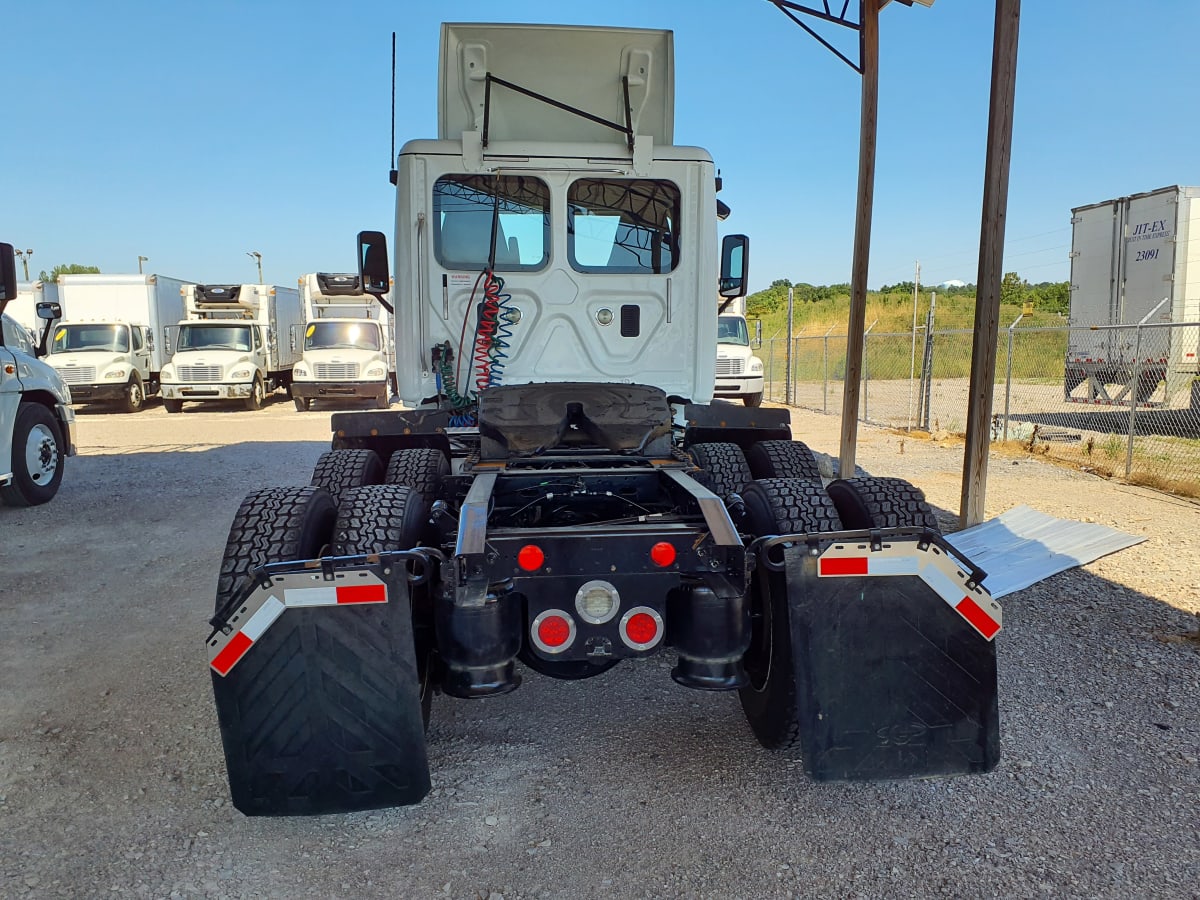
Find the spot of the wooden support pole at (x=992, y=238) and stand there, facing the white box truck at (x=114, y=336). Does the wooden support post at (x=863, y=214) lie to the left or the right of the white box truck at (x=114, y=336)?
right

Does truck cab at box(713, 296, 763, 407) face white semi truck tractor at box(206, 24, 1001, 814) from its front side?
yes

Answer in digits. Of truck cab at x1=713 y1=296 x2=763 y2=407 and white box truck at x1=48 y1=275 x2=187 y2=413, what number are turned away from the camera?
0

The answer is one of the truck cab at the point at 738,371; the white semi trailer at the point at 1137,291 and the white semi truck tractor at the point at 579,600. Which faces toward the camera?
the truck cab

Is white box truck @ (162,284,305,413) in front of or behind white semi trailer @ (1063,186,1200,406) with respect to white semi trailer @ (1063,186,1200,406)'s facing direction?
behind

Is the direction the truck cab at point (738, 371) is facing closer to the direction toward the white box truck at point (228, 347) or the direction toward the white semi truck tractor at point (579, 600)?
the white semi truck tractor

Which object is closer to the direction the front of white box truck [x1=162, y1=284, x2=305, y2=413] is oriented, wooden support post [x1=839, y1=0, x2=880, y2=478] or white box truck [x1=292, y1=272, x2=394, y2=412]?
the wooden support post

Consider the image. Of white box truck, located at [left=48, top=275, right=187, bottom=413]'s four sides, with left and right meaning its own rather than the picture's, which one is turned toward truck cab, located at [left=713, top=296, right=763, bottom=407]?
left

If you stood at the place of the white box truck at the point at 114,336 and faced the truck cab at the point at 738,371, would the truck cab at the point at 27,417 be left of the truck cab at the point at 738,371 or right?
right

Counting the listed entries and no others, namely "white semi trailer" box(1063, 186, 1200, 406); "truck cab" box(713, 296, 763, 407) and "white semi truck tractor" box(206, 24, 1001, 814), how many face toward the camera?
1

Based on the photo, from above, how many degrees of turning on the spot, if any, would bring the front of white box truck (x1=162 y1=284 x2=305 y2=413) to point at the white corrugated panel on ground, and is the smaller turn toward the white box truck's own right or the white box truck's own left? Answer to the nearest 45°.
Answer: approximately 45° to the white box truck's own left

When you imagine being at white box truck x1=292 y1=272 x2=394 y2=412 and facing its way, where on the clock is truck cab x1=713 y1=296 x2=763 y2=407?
The truck cab is roughly at 10 o'clock from the white box truck.

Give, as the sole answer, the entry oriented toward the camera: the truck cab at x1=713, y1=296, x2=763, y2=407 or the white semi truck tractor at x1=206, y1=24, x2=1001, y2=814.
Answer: the truck cab

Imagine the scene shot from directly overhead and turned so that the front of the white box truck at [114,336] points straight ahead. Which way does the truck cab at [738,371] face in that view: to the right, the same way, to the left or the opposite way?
the same way

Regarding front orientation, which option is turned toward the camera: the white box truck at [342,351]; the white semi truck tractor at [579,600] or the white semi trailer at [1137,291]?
the white box truck

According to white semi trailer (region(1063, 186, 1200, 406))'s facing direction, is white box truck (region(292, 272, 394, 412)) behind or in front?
behind

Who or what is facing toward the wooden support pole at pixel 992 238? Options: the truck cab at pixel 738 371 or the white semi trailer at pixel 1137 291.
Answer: the truck cab

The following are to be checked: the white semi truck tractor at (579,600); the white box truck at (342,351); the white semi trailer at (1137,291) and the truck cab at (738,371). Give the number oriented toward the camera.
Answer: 2

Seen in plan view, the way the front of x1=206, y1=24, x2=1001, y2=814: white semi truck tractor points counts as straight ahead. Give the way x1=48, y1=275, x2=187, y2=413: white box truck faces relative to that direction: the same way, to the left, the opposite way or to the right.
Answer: the opposite way

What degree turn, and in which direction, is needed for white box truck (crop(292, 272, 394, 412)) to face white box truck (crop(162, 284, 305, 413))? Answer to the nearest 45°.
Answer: approximately 135° to its right

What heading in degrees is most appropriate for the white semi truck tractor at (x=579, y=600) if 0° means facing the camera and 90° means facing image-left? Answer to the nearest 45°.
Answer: approximately 180°

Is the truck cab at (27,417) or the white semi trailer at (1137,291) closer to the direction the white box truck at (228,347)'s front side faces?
the truck cab

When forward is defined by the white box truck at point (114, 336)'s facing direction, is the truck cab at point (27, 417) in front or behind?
in front

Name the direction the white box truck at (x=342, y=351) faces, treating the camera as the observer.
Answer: facing the viewer

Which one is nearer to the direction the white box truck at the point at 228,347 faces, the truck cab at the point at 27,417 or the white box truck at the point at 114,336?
the truck cab
